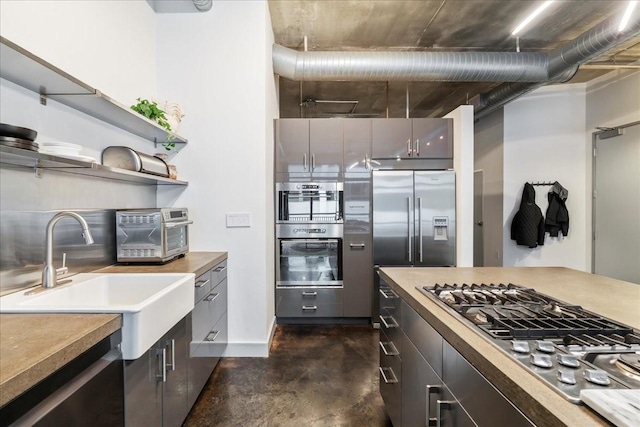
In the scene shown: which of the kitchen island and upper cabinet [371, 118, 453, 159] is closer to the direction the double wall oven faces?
the kitchen island

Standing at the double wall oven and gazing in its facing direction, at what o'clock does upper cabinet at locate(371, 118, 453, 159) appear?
The upper cabinet is roughly at 9 o'clock from the double wall oven.

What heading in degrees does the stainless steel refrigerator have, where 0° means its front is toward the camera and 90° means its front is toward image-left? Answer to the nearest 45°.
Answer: approximately 0°

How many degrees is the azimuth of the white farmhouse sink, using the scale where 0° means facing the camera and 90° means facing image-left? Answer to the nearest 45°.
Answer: approximately 315°

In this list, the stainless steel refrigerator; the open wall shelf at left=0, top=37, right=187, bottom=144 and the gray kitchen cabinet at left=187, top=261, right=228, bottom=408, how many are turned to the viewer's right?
2

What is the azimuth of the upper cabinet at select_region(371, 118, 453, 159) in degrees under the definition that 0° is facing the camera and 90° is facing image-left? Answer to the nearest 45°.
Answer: approximately 0°
